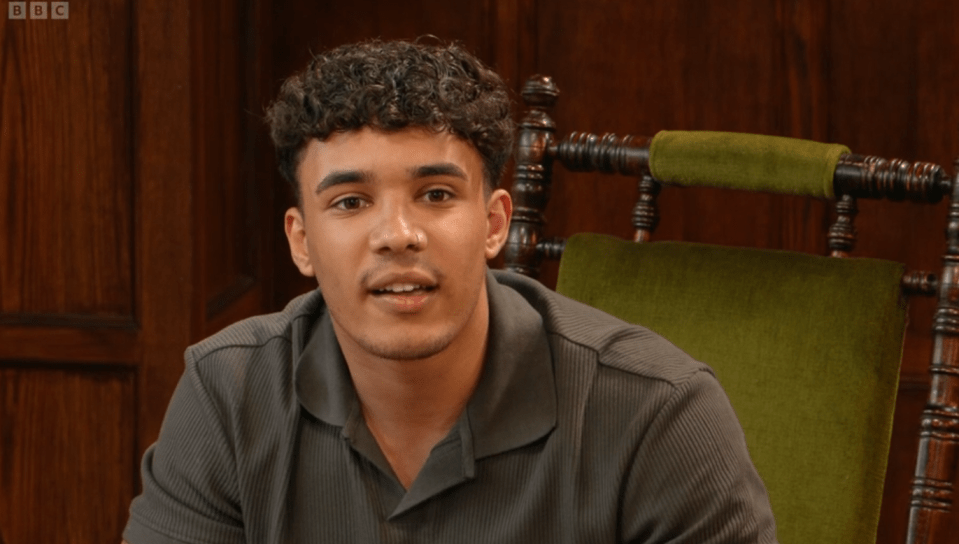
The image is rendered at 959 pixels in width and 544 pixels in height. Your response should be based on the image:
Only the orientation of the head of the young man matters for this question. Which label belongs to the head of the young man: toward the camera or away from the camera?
toward the camera

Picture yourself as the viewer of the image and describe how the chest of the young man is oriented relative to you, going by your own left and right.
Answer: facing the viewer
